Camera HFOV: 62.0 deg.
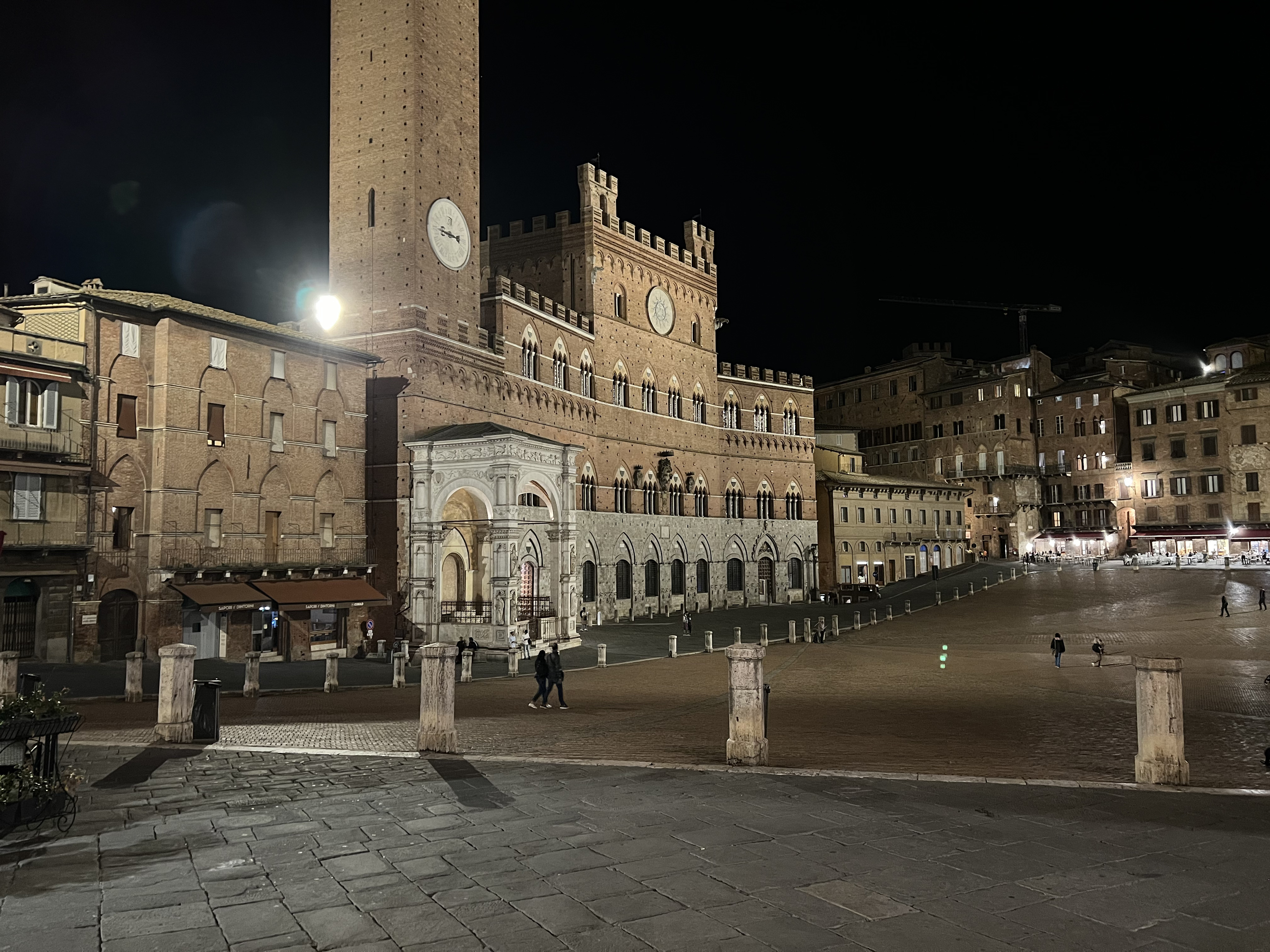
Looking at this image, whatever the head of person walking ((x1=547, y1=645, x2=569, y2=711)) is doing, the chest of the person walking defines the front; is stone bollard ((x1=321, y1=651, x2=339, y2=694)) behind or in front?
behind

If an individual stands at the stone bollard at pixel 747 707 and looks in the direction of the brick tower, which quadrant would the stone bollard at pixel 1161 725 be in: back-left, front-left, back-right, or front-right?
back-right

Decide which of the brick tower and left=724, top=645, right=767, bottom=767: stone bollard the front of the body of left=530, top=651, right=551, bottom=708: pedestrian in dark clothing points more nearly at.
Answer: the stone bollard

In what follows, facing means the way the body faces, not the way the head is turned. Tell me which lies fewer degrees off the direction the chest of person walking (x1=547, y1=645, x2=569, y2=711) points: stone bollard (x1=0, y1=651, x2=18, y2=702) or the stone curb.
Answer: the stone curb
